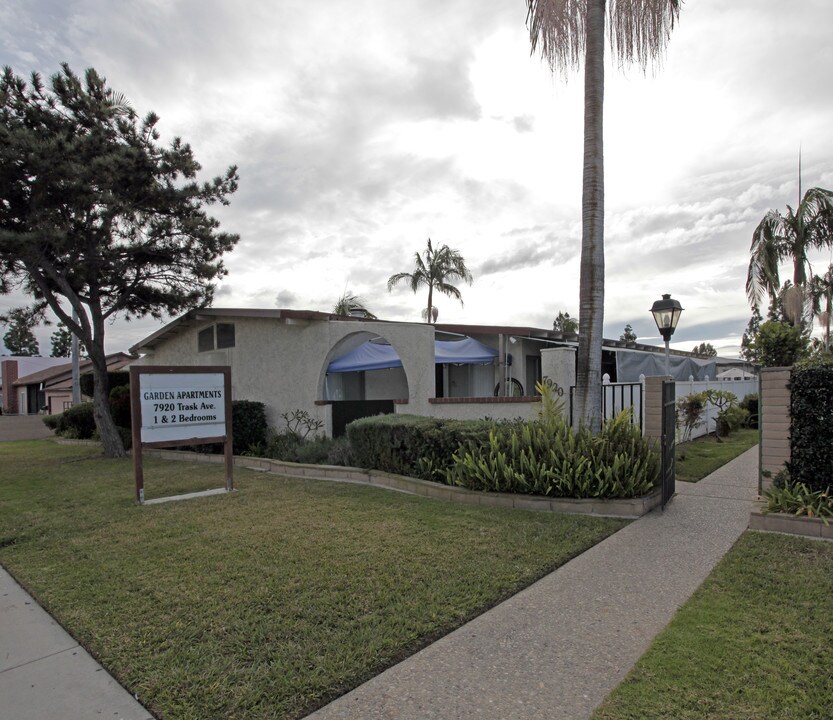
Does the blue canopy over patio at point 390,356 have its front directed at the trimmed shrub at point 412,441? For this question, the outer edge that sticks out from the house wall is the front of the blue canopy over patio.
yes

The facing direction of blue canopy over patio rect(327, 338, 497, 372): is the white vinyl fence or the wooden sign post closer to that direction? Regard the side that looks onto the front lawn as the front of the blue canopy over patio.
the wooden sign post

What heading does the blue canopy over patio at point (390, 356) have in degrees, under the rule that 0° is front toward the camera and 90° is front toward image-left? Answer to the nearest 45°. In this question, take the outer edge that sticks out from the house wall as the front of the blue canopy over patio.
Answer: approximately 0°

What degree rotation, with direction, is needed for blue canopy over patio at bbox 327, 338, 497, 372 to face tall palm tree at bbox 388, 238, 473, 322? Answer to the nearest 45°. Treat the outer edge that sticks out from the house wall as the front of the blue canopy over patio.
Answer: approximately 180°

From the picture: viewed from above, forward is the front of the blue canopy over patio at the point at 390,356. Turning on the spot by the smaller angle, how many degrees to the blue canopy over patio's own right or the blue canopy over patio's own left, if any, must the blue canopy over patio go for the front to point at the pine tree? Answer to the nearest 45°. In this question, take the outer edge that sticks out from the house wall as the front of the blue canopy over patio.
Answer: approximately 90° to the blue canopy over patio's own right

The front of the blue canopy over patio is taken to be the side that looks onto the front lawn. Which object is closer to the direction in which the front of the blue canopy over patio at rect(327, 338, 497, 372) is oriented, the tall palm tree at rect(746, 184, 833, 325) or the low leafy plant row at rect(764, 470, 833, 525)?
the low leafy plant row

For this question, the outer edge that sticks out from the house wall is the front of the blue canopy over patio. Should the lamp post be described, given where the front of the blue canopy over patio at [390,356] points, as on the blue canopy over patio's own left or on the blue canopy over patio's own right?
on the blue canopy over patio's own left

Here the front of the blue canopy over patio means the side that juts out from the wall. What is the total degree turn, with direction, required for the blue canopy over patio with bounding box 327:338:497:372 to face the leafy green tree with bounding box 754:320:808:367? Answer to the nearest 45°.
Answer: approximately 90° to its left

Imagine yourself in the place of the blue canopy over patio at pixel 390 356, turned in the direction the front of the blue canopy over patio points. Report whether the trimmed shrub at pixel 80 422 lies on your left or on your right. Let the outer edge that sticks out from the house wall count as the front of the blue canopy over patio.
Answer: on your right

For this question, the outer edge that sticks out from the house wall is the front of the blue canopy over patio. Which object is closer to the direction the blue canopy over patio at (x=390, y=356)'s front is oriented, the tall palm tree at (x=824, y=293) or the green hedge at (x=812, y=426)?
the green hedge

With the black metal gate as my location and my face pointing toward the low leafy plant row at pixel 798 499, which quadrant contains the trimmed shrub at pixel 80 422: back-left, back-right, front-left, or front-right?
back-right

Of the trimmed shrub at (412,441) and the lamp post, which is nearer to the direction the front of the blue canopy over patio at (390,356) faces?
the trimmed shrub

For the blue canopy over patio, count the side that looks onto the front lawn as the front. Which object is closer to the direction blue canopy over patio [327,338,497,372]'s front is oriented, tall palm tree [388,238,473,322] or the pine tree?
the pine tree
